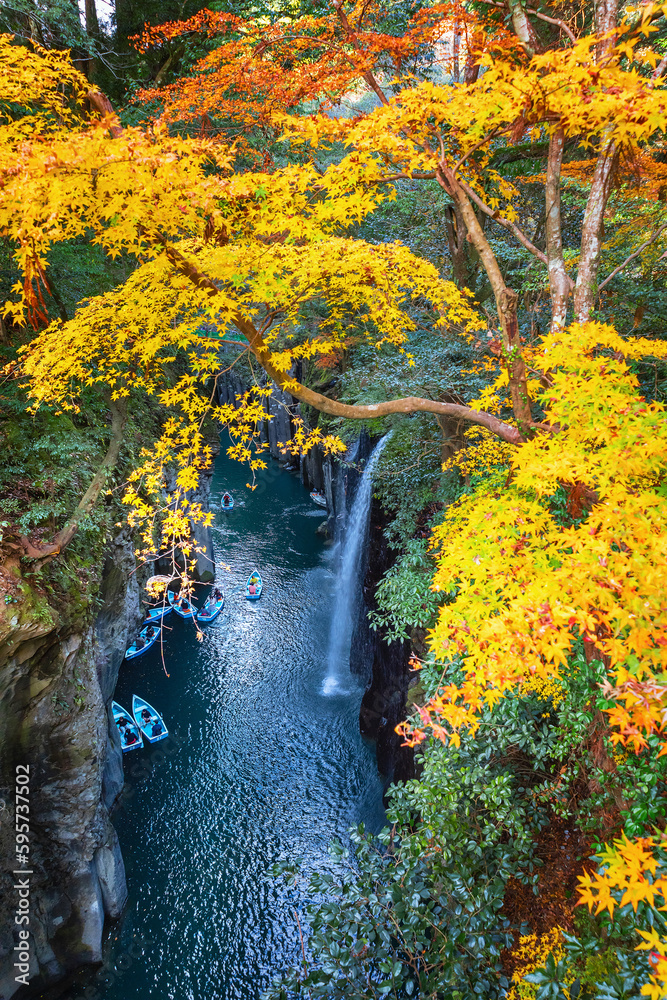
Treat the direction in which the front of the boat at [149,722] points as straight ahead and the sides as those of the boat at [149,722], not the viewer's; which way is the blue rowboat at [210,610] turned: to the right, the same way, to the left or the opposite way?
to the right

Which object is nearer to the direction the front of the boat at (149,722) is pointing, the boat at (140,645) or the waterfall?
the boat

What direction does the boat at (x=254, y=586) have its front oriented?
away from the camera

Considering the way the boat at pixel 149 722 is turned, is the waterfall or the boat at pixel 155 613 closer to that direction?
the boat

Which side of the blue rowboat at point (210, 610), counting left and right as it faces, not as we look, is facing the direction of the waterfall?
right

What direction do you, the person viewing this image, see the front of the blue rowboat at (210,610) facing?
facing away from the viewer and to the right of the viewer

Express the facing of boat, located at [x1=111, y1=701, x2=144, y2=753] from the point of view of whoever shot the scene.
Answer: facing away from the viewer and to the left of the viewer

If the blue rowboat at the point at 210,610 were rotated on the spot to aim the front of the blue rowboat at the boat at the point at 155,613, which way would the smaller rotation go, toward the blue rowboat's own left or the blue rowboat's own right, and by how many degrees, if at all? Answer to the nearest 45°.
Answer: approximately 135° to the blue rowboat's own left

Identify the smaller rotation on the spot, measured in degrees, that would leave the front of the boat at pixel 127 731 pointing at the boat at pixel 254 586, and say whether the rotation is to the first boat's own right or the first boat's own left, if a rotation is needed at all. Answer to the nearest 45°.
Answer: approximately 90° to the first boat's own right

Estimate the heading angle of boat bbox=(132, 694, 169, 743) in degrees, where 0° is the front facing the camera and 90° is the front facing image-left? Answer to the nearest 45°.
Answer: approximately 135°
